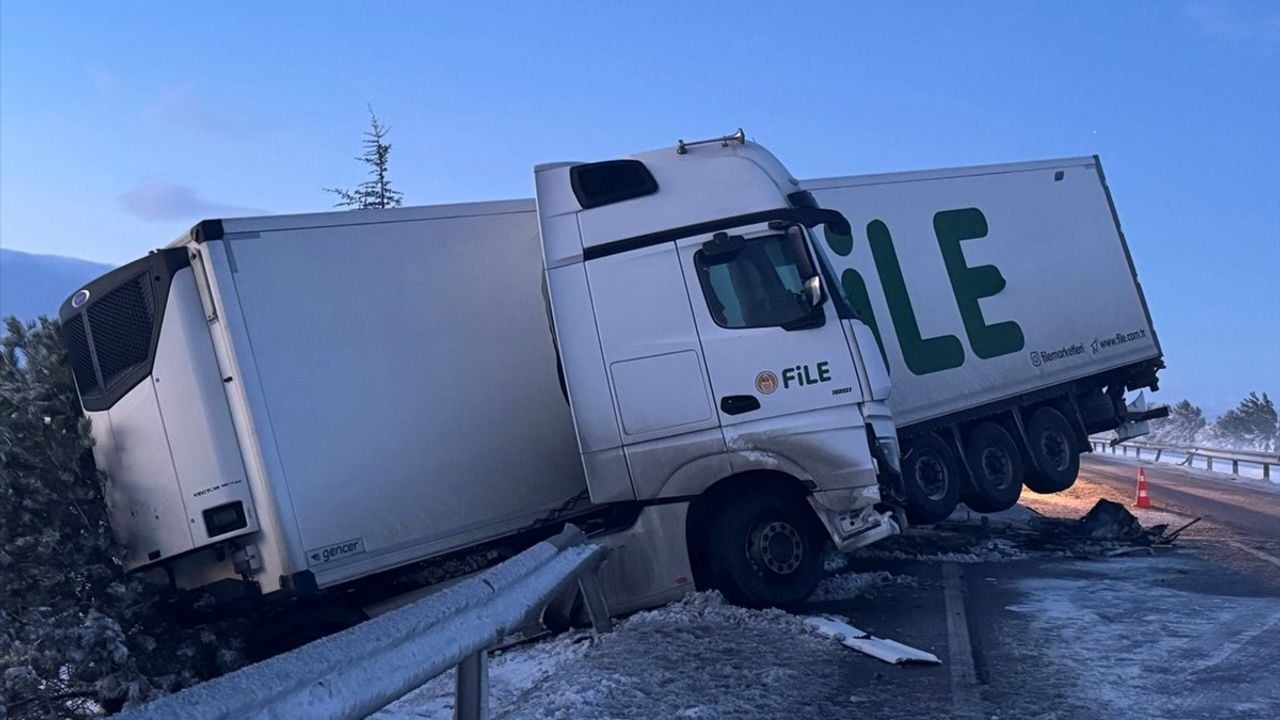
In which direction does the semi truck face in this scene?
to the viewer's right

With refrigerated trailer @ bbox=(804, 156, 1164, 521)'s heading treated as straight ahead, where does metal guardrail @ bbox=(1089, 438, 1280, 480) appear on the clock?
The metal guardrail is roughly at 5 o'clock from the refrigerated trailer.

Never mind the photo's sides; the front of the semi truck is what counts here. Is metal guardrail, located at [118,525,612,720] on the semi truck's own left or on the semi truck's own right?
on the semi truck's own right

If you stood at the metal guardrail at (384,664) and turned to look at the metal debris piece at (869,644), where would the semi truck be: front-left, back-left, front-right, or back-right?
front-left

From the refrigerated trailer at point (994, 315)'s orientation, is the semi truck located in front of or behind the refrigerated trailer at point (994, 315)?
in front

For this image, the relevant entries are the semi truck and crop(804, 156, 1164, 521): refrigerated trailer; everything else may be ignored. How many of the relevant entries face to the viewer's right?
1

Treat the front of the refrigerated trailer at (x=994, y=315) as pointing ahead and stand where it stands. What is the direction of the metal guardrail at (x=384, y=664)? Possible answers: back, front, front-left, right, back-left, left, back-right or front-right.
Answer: front-left

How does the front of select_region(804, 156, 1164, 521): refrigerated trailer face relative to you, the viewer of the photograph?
facing the viewer and to the left of the viewer
